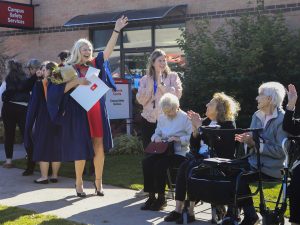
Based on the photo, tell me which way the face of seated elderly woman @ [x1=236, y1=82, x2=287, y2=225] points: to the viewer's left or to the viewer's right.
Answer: to the viewer's left

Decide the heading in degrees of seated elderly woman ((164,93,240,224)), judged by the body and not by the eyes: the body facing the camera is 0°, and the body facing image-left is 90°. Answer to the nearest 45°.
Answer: approximately 90°

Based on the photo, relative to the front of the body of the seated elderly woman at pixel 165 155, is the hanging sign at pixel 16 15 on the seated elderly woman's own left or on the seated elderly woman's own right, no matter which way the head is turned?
on the seated elderly woman's own right

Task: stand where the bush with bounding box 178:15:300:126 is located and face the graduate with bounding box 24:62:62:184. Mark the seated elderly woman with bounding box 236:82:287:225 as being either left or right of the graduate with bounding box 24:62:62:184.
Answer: left

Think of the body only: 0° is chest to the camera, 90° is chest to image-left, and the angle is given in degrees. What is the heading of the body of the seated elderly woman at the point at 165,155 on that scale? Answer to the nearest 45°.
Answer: approximately 45°

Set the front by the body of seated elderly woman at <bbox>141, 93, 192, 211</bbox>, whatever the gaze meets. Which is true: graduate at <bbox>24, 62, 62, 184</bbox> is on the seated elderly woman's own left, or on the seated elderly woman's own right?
on the seated elderly woman's own right

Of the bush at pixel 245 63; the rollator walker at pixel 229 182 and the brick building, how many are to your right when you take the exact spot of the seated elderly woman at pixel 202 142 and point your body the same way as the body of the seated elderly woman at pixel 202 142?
2

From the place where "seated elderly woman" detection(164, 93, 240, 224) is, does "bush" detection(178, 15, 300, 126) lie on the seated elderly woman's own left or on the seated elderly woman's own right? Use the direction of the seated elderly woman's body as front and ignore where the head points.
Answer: on the seated elderly woman's own right

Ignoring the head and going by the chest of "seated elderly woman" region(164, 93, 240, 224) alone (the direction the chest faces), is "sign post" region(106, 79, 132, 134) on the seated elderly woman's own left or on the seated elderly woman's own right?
on the seated elderly woman's own right
